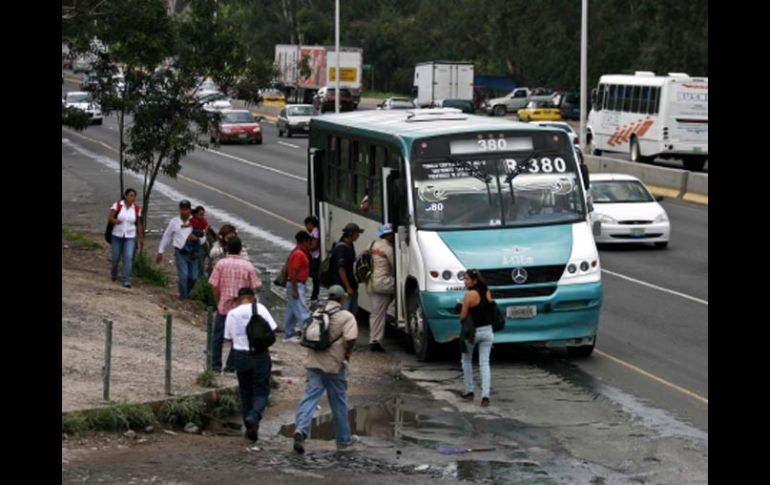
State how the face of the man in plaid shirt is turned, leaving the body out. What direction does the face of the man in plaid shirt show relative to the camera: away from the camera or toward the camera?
away from the camera

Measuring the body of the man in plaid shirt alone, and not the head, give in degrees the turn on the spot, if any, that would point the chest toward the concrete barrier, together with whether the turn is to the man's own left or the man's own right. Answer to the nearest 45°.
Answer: approximately 45° to the man's own right

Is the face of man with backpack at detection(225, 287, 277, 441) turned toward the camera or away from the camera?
away from the camera

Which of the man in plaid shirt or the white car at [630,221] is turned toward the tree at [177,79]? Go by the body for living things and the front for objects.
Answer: the man in plaid shirt

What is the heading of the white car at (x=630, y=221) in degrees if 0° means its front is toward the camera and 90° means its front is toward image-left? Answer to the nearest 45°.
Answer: approximately 315°

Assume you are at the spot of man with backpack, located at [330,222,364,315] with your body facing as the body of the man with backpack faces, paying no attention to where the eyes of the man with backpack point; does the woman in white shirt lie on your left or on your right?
on your left

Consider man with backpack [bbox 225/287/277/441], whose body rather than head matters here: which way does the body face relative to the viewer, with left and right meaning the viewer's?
facing away from the viewer

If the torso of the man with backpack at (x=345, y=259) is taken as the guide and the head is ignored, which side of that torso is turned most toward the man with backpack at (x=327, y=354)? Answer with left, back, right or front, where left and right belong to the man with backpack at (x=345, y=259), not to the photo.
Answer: right

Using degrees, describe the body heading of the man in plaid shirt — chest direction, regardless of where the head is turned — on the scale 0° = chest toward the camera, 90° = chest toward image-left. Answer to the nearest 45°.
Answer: approximately 180°
